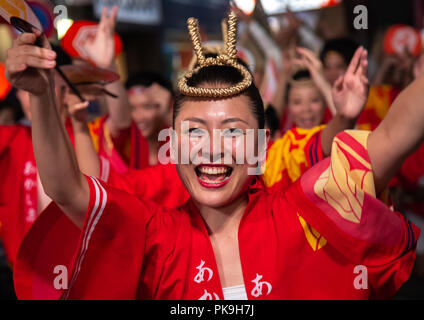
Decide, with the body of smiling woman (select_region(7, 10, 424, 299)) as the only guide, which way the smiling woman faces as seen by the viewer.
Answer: toward the camera
